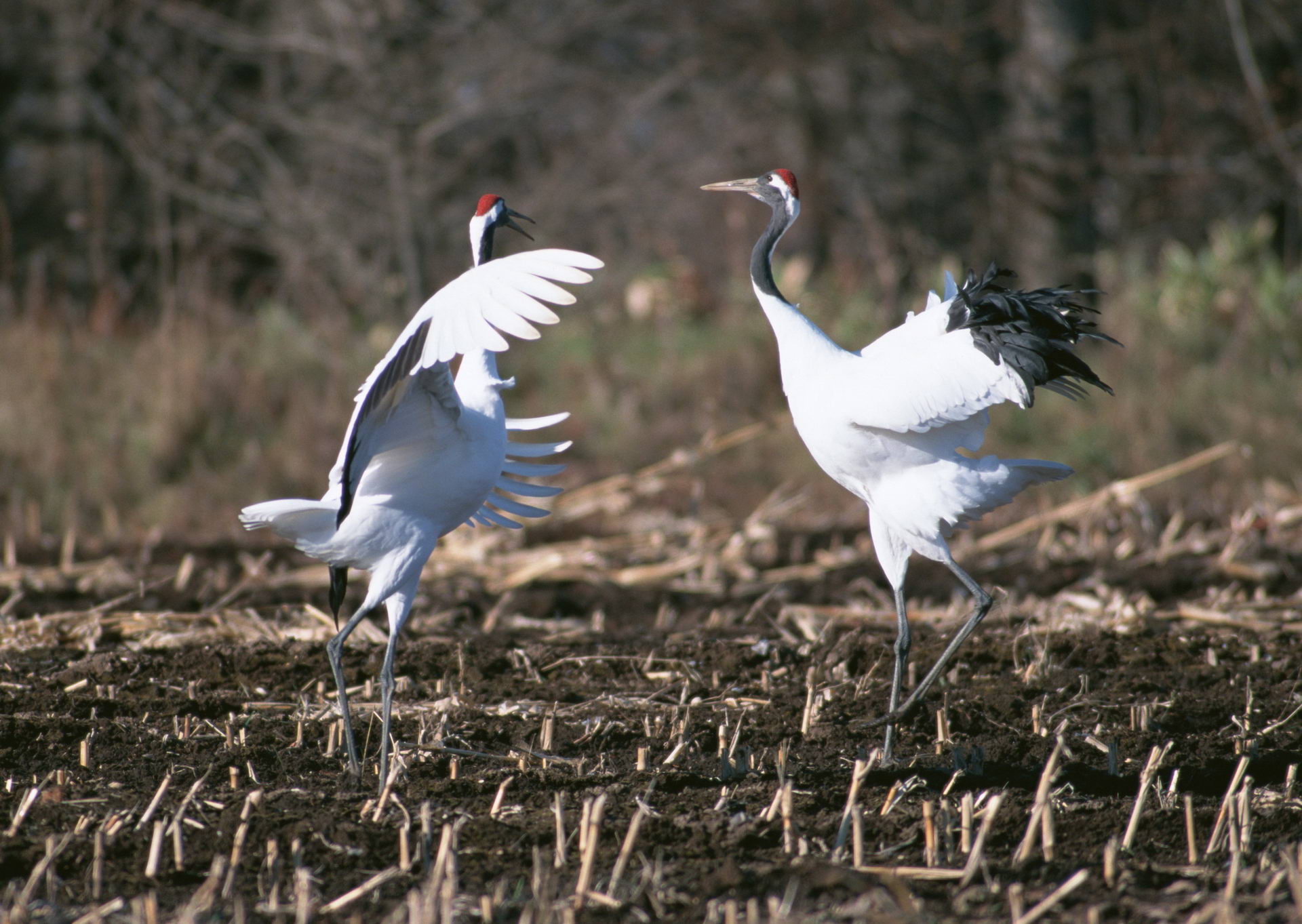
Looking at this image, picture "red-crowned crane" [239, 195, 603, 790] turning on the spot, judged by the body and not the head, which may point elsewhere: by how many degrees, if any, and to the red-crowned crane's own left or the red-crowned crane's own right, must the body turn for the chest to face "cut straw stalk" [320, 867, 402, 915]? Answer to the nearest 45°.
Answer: approximately 90° to the red-crowned crane's own right

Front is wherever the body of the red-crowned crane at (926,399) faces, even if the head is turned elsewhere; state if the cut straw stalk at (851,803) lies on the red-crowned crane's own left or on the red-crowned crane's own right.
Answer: on the red-crowned crane's own left

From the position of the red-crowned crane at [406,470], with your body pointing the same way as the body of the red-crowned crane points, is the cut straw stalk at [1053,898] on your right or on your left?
on your right

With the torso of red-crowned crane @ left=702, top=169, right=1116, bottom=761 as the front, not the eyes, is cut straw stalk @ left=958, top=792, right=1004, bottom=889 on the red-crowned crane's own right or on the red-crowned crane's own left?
on the red-crowned crane's own left

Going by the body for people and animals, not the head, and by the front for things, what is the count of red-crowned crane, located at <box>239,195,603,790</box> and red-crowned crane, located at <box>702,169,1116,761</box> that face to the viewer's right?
1

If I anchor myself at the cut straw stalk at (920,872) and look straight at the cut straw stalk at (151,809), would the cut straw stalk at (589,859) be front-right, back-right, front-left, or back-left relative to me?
front-left

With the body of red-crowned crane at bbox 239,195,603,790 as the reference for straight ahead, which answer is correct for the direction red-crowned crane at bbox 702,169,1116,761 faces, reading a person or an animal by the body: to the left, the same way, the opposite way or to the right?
the opposite way

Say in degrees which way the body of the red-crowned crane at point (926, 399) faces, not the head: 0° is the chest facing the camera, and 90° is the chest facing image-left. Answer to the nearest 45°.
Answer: approximately 90°

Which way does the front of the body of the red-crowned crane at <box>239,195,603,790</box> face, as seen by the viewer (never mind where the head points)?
to the viewer's right

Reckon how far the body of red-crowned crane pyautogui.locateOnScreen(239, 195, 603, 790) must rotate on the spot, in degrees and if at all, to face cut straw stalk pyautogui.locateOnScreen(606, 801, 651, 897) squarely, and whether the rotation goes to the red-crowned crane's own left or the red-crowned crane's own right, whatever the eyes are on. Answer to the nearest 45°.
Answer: approximately 90° to the red-crowned crane's own right
